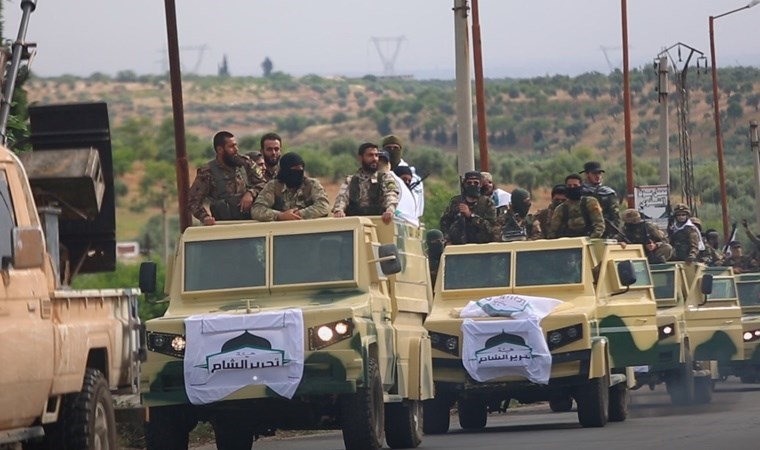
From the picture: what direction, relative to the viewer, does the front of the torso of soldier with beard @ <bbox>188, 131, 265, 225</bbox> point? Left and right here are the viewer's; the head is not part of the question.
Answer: facing the viewer and to the right of the viewer

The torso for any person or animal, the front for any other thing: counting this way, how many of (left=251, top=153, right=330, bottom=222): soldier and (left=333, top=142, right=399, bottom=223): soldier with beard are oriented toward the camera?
2

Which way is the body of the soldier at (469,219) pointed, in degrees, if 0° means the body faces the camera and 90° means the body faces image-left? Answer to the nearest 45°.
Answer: approximately 0°

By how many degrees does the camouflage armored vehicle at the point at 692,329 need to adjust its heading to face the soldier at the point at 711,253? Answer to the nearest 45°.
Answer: approximately 135° to its right

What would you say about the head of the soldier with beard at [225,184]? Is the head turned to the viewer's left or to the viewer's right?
to the viewer's right

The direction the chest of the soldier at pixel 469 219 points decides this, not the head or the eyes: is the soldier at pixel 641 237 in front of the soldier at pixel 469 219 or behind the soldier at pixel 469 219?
behind

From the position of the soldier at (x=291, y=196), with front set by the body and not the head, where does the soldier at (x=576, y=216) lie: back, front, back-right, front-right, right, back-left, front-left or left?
back-left

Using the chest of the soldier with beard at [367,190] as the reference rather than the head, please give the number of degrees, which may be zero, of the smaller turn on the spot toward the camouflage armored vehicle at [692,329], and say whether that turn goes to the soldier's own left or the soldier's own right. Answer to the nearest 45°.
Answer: approximately 135° to the soldier's own left

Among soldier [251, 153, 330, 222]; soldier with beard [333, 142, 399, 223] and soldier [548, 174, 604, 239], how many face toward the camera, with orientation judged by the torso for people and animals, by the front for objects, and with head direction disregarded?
3

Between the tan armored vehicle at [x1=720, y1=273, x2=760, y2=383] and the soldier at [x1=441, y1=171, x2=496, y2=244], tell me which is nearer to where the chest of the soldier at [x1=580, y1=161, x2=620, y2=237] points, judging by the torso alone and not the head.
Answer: the soldier

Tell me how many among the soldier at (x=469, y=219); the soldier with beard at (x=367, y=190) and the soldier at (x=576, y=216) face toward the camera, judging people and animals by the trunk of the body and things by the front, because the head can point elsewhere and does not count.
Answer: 3
